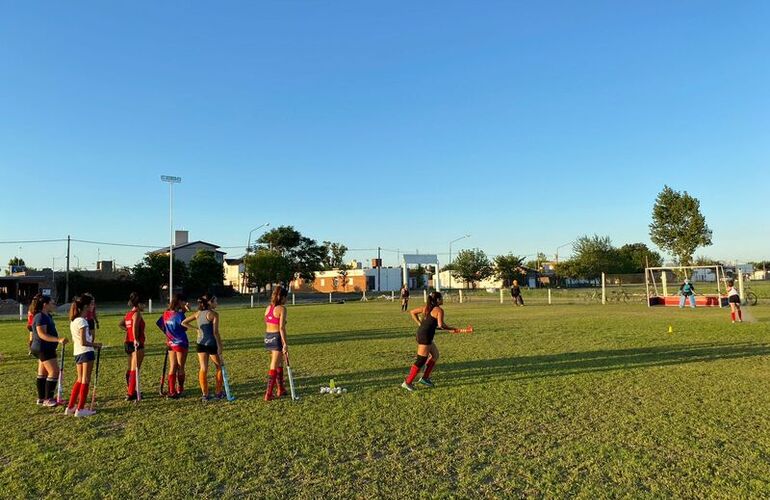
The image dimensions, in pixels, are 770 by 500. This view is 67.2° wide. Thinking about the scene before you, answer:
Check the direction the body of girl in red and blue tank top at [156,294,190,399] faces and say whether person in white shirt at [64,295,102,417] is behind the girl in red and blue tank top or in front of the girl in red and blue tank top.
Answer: behind

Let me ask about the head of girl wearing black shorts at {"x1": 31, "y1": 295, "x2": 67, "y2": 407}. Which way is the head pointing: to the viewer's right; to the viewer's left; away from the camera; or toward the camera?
to the viewer's right

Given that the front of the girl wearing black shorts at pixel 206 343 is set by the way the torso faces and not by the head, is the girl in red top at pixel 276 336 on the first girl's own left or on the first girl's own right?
on the first girl's own right

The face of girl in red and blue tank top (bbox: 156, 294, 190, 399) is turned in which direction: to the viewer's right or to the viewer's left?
to the viewer's right

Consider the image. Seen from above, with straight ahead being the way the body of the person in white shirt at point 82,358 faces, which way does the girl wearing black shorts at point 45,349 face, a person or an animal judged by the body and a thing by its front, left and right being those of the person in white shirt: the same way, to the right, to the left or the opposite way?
the same way

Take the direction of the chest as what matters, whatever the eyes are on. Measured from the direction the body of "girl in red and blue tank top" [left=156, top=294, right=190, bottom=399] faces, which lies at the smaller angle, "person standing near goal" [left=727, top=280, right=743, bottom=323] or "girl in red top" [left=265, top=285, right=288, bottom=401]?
the person standing near goal

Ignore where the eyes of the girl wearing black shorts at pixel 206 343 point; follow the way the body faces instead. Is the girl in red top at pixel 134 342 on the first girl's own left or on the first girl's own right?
on the first girl's own left

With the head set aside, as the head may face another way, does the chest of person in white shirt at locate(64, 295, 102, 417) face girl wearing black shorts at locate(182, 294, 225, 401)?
yes

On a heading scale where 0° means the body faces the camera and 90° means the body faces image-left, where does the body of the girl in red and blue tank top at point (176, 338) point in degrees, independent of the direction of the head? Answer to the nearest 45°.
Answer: approximately 225°

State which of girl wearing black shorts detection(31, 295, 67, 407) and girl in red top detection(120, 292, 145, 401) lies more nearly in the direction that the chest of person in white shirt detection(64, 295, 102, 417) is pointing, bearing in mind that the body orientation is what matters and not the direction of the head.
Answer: the girl in red top

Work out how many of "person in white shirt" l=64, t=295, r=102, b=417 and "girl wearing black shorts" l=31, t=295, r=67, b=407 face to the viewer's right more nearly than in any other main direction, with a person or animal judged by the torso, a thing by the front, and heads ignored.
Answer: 2

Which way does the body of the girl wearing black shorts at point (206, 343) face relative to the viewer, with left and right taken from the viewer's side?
facing away from the viewer and to the right of the viewer

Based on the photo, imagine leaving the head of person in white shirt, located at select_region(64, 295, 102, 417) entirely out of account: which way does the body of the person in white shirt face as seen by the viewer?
to the viewer's right
